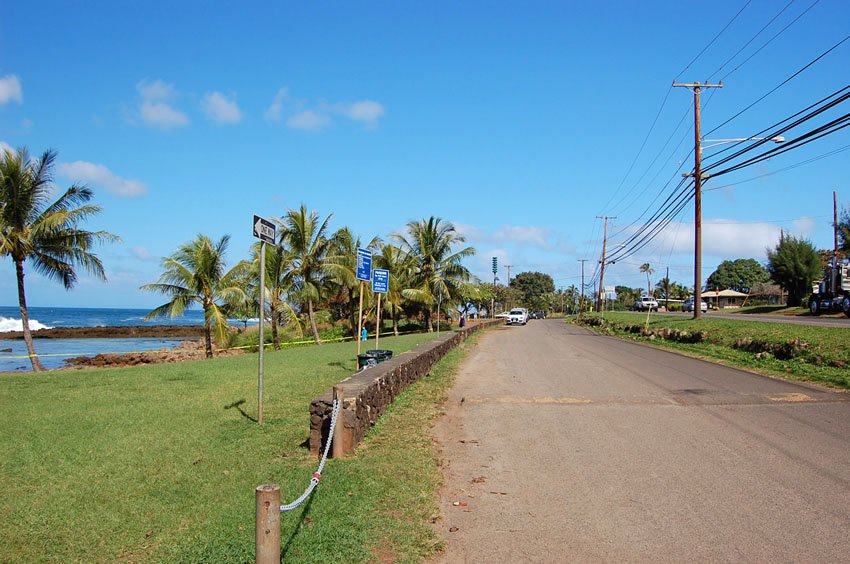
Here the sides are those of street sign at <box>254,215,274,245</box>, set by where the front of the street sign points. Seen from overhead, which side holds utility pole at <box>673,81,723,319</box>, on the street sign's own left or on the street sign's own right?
on the street sign's own left

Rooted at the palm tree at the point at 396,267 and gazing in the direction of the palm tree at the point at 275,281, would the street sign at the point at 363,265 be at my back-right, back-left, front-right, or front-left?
front-left

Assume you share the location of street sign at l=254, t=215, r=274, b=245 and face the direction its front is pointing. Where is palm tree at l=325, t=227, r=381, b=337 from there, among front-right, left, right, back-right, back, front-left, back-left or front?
back-left

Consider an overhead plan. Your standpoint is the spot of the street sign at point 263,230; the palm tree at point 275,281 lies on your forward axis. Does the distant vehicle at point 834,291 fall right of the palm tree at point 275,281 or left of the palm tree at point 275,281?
right

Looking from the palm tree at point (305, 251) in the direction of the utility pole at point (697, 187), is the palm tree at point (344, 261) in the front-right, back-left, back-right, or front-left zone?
front-left

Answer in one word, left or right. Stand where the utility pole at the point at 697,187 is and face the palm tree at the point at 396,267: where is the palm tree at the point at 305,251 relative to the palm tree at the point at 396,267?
left

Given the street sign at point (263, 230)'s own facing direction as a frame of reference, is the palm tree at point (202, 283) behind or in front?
behind

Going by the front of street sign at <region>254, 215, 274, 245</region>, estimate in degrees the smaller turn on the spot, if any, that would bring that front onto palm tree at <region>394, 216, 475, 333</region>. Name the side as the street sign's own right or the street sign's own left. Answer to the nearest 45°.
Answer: approximately 135° to the street sign's own left

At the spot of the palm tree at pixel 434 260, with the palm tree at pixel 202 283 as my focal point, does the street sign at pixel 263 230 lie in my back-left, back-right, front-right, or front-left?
front-left

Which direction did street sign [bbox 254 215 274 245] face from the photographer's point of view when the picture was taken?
facing the viewer and to the right of the viewer

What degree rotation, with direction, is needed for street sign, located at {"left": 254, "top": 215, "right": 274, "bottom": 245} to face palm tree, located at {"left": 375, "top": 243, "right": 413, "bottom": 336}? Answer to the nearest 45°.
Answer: approximately 135° to its left
